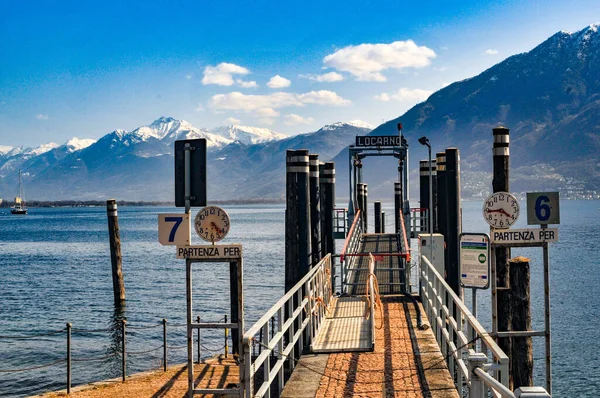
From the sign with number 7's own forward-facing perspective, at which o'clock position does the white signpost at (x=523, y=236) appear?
The white signpost is roughly at 9 o'clock from the sign with number 7.

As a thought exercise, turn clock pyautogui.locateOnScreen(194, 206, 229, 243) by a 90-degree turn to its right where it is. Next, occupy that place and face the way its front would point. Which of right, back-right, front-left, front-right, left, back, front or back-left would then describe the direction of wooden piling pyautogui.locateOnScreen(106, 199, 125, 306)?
right

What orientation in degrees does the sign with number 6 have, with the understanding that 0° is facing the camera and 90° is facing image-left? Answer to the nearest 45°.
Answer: approximately 0°

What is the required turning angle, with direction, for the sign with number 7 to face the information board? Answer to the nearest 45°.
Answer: approximately 135° to its left

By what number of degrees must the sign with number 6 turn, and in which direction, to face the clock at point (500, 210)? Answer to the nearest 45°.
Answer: approximately 90° to its right

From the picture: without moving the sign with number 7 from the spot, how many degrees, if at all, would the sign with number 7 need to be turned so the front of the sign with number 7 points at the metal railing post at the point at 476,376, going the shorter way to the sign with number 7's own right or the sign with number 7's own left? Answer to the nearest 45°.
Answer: approximately 45° to the sign with number 7's own left

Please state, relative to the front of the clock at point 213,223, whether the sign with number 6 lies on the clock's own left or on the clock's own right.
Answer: on the clock's own left

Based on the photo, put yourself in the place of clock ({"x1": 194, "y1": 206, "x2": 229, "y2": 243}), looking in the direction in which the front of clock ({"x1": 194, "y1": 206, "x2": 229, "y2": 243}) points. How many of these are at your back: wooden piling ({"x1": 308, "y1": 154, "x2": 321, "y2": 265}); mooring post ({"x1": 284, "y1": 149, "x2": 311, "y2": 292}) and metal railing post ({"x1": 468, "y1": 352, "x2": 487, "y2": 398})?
2

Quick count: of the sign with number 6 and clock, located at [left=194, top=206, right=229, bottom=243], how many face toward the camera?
2

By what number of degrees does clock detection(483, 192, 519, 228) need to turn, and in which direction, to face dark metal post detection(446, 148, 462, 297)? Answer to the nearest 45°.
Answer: approximately 180°

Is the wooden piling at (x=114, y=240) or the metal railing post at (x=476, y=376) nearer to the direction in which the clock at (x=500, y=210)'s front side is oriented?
the metal railing post
